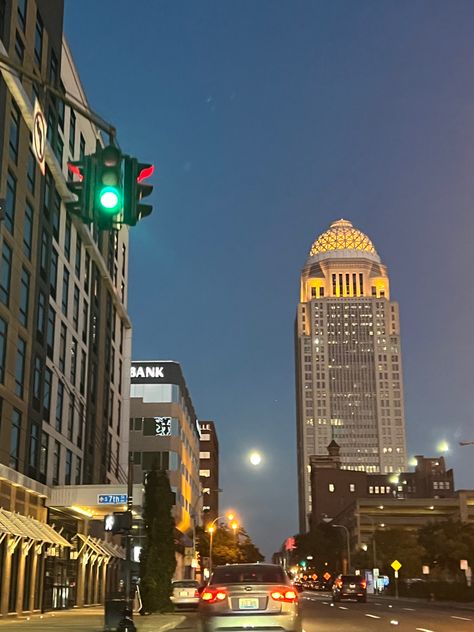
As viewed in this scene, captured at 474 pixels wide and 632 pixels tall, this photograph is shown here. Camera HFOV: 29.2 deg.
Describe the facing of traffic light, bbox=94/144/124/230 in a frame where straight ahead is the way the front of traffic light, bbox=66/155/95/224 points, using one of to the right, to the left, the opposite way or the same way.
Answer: to the left

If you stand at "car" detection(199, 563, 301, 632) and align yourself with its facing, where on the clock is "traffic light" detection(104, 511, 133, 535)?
The traffic light is roughly at 11 o'clock from the car.

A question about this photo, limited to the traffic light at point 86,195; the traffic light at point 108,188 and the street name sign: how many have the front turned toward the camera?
2

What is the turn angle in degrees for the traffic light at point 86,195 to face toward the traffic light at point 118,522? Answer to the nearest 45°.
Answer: approximately 90° to its right

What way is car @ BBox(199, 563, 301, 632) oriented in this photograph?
away from the camera

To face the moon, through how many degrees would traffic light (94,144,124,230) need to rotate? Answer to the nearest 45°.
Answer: approximately 180°

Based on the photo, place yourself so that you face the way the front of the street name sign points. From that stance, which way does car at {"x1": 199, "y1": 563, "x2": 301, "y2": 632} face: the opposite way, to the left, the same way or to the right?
the opposite way

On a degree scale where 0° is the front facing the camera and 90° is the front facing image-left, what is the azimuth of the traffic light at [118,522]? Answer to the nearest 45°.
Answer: approximately 0°

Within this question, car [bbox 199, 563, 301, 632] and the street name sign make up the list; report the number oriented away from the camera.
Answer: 1

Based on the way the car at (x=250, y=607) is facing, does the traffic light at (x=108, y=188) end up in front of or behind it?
behind

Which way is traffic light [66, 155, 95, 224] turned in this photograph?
to the viewer's left
